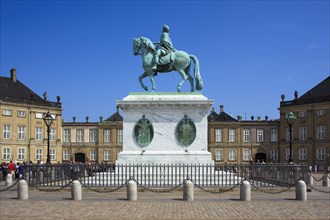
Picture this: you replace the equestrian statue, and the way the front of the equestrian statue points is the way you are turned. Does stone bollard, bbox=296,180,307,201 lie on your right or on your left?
on your left

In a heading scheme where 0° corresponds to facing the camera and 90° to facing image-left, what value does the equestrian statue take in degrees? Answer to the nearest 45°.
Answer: approximately 90°

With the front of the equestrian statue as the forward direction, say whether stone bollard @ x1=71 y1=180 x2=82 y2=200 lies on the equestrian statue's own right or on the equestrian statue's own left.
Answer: on the equestrian statue's own left
